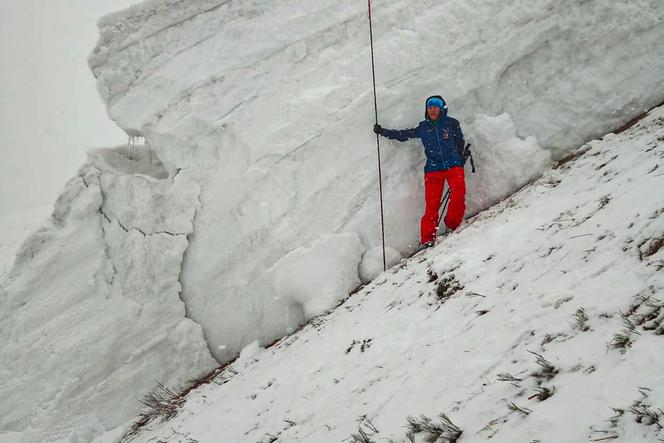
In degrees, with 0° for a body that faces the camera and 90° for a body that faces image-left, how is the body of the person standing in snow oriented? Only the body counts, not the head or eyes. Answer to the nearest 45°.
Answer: approximately 0°

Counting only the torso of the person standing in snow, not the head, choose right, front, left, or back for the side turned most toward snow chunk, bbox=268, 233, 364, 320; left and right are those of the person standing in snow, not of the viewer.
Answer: right

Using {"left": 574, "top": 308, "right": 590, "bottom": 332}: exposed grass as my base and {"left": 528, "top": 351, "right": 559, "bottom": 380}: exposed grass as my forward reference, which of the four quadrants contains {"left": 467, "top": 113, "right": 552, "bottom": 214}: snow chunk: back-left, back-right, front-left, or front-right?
back-right

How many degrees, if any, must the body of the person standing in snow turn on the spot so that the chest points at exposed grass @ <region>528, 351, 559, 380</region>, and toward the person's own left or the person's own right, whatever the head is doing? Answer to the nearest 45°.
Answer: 0° — they already face it
